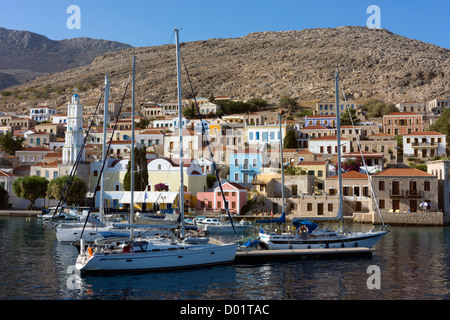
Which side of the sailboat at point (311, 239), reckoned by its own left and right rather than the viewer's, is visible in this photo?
right

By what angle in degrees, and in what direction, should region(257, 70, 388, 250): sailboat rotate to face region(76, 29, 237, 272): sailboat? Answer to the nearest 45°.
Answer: approximately 135° to its right

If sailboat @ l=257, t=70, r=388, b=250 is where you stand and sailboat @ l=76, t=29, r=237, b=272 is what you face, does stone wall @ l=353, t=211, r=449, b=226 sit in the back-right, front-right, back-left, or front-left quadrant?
back-right

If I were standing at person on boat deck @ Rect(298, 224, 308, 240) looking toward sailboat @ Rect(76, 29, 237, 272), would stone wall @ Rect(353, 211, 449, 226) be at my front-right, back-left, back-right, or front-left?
back-right

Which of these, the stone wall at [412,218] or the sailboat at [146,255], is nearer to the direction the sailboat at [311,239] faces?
the stone wall
